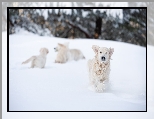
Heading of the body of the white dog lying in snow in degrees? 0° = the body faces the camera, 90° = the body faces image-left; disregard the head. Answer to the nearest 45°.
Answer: approximately 90°
